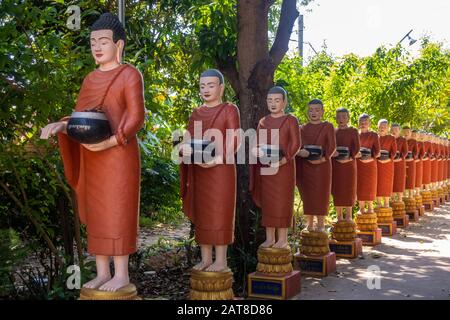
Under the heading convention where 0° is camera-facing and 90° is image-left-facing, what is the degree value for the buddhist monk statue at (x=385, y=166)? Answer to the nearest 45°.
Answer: approximately 0°

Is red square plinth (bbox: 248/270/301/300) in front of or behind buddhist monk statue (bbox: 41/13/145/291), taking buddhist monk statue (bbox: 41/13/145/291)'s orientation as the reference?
behind

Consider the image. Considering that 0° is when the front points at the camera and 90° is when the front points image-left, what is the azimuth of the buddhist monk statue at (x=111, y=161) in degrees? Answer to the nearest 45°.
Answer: approximately 45°

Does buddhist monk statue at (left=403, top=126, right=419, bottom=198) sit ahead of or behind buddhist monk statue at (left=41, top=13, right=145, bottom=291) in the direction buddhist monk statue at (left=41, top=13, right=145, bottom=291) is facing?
behind
